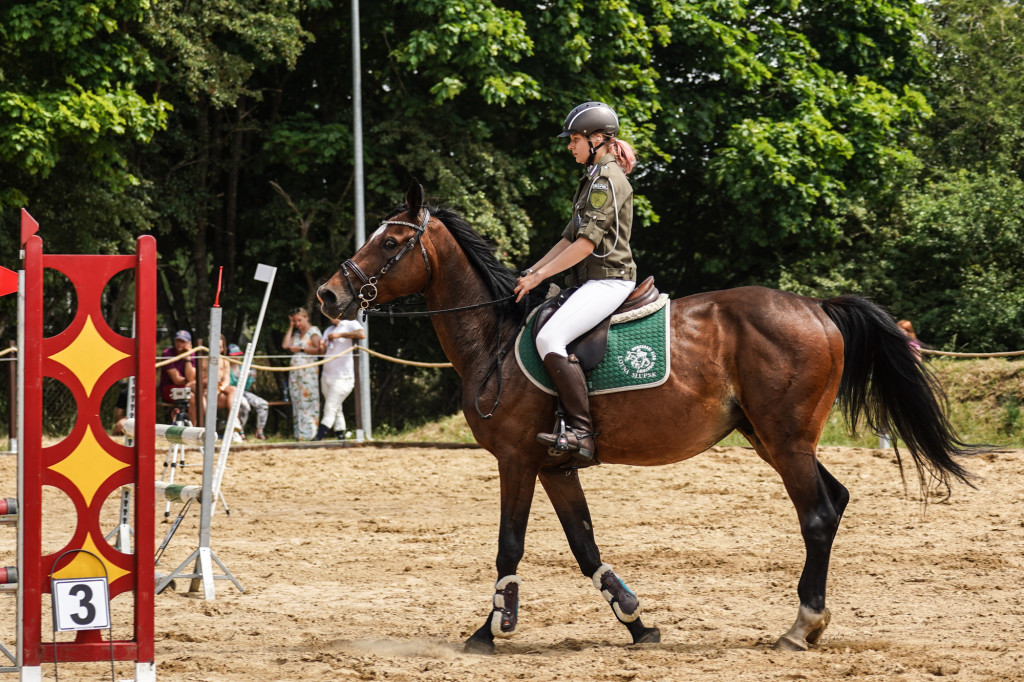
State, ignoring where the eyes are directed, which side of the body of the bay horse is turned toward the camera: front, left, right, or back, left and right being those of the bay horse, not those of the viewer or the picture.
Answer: left

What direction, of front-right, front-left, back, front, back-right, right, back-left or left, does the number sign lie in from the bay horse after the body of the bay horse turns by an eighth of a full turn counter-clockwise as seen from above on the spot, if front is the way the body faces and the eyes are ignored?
front

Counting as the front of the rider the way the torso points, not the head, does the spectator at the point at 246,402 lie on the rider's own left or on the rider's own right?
on the rider's own right

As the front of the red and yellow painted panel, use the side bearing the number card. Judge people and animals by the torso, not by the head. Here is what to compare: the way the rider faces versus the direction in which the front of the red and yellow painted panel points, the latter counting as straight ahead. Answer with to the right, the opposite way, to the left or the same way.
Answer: to the right

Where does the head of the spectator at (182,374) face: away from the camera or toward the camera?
toward the camera

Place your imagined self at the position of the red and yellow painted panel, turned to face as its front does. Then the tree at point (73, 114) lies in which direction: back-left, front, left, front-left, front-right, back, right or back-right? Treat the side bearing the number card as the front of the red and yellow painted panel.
back

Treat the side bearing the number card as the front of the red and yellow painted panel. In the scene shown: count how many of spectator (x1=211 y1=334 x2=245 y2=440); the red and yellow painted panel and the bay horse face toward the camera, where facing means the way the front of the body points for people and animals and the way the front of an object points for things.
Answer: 2

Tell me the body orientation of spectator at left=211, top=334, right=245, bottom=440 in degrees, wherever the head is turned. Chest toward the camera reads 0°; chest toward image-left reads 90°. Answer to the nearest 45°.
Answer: approximately 0°

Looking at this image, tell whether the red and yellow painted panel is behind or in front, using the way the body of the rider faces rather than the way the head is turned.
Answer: in front

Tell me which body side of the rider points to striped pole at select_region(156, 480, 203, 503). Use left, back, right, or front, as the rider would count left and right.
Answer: front

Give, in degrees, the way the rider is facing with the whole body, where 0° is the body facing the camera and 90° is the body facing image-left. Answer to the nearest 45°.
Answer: approximately 90°

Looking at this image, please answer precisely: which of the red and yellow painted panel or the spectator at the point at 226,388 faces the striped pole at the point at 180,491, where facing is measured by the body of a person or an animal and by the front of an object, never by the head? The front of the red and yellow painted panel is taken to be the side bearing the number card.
the spectator

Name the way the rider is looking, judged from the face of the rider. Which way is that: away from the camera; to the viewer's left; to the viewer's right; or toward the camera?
to the viewer's left

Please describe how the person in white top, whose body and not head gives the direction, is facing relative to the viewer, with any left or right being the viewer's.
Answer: facing the viewer and to the left of the viewer

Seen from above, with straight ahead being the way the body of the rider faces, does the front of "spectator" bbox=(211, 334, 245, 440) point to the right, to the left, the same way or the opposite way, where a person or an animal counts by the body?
to the left

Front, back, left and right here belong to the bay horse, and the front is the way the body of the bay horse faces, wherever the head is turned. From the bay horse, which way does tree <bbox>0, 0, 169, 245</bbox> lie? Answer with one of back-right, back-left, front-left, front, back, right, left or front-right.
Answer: front-right

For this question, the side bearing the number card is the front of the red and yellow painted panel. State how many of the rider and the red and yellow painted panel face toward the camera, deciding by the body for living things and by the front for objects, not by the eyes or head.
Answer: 1

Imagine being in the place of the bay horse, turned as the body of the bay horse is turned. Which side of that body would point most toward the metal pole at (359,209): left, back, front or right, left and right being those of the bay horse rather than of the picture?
right
